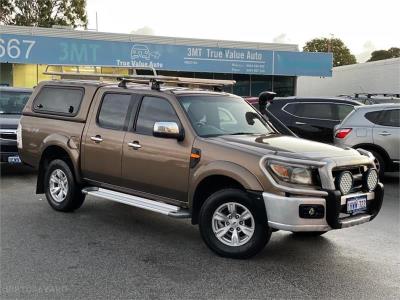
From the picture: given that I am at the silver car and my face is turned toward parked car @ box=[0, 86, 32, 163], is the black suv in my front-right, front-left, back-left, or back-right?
front-right

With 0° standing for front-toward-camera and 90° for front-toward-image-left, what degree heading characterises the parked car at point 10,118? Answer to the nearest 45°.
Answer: approximately 0°

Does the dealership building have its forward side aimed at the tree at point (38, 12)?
no

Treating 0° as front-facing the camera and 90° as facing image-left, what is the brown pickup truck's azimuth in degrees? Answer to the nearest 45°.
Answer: approximately 315°

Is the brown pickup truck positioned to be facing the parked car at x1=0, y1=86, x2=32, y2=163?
no

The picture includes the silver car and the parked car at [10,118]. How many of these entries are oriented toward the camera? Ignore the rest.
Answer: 1

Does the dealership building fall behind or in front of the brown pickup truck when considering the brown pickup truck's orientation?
behind

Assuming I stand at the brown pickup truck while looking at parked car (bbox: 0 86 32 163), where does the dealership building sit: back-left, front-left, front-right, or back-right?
front-right

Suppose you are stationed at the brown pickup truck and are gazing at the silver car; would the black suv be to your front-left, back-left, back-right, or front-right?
front-left

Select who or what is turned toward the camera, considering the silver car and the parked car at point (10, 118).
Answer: the parked car

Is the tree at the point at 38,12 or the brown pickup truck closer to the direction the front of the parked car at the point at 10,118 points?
the brown pickup truck

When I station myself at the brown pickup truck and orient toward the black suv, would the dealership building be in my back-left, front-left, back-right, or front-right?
front-left

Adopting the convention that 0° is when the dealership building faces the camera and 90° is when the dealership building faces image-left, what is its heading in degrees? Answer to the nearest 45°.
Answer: approximately 315°

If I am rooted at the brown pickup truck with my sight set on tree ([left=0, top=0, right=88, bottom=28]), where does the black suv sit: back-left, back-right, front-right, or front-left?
front-right
